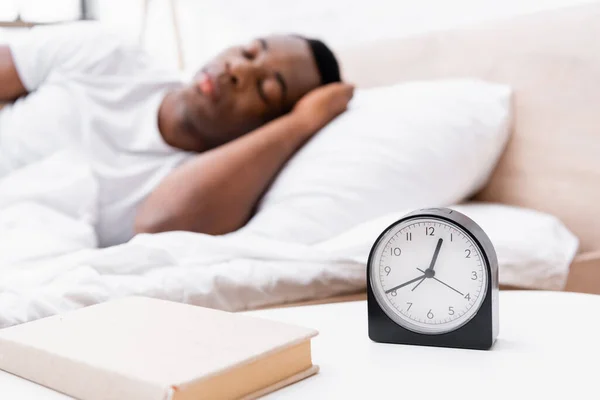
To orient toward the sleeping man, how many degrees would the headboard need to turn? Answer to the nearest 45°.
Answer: approximately 45° to its right

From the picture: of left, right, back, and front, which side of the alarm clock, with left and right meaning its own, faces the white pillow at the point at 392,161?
back

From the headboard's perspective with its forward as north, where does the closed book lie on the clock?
The closed book is roughly at 11 o'clock from the headboard.

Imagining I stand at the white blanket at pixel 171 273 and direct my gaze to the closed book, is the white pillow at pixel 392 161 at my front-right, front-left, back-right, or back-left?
back-left

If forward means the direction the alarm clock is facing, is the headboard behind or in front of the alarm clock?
behind

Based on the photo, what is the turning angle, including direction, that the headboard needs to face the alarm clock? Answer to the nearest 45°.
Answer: approximately 45° to its left

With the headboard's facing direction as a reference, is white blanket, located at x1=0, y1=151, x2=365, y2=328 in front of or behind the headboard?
in front

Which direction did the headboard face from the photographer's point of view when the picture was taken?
facing the viewer and to the left of the viewer

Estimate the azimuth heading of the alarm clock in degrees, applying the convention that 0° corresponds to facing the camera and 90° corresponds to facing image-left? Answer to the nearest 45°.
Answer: approximately 0°

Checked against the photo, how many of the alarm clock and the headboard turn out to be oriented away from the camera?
0

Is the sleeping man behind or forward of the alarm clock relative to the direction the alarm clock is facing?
behind
